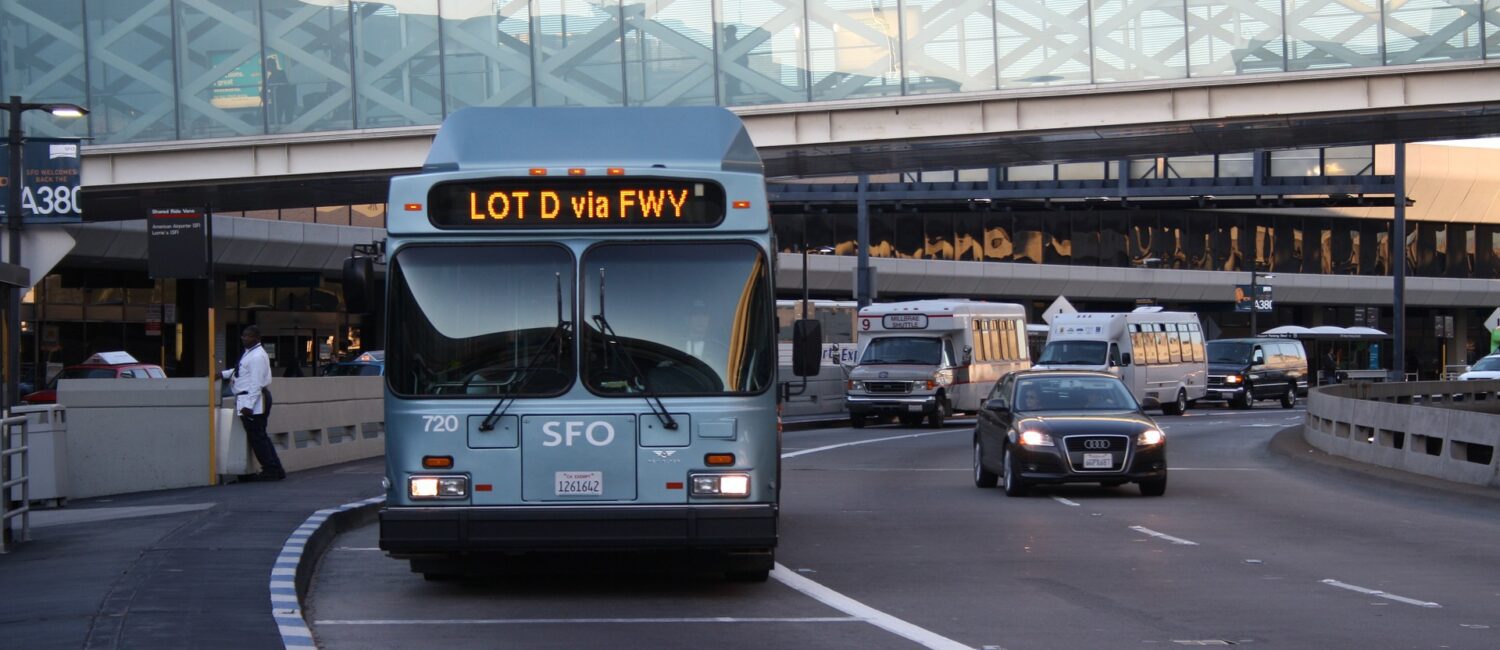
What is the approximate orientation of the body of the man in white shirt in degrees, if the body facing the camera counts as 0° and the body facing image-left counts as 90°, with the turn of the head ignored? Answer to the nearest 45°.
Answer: approximately 90°

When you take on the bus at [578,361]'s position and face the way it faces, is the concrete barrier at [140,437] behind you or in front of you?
behind

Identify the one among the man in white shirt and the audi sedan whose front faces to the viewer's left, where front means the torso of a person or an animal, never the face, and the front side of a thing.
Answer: the man in white shirt

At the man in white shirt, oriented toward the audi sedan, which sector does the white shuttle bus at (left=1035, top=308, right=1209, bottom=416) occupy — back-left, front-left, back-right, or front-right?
front-left

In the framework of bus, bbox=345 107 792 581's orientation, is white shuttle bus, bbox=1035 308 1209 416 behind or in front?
behind

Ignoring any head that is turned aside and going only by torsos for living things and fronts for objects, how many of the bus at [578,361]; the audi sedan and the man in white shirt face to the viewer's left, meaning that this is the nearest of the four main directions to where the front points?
1

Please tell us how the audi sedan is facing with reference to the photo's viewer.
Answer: facing the viewer

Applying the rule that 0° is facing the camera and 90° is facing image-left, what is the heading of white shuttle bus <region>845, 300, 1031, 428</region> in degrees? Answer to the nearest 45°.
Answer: approximately 45°

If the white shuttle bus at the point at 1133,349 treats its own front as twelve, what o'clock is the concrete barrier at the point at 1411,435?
The concrete barrier is roughly at 10 o'clock from the white shuttle bus.

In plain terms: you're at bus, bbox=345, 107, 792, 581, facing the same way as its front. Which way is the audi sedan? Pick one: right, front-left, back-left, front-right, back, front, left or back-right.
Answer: back-left

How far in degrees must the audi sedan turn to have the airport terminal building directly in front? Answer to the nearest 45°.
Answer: approximately 135° to its right

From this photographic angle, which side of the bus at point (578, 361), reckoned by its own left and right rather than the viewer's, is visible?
front
